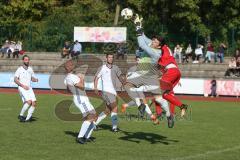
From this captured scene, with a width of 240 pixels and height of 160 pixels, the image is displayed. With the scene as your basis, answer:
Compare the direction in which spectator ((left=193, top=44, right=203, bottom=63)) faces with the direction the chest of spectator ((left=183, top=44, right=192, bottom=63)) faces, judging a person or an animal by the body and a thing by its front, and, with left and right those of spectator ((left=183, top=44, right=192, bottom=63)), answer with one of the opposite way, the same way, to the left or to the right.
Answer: the same way

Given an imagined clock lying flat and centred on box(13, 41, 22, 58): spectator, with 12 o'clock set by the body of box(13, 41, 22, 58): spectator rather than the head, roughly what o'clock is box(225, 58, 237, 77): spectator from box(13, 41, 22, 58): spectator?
box(225, 58, 237, 77): spectator is roughly at 10 o'clock from box(13, 41, 22, 58): spectator.

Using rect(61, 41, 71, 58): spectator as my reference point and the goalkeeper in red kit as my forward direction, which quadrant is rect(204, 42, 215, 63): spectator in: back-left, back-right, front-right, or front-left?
front-left

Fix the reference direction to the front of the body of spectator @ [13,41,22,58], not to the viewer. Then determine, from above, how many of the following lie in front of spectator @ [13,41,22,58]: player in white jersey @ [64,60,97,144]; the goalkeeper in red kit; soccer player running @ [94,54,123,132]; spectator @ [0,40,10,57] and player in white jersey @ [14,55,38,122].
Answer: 4

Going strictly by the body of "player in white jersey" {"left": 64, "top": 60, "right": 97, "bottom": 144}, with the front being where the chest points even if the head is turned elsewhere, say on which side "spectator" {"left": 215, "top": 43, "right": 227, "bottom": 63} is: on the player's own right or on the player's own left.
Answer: on the player's own left

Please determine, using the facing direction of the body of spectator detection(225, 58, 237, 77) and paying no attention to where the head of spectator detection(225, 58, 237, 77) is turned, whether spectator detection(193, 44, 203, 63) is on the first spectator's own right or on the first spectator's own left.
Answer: on the first spectator's own right

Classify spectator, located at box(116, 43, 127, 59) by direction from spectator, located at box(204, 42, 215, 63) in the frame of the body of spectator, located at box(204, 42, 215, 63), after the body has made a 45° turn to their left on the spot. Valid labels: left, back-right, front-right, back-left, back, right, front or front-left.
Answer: right

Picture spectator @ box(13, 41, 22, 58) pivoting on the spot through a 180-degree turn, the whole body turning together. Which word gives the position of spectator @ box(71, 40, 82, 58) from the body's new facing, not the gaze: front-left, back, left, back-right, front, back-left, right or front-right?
back-right

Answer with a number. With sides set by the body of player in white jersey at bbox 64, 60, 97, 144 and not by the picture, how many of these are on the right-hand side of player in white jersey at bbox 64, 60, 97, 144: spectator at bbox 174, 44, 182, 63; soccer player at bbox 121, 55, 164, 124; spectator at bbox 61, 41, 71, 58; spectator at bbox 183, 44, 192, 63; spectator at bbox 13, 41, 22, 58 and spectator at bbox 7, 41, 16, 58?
0

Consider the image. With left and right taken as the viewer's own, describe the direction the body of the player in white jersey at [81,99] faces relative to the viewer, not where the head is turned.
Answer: facing to the right of the viewer

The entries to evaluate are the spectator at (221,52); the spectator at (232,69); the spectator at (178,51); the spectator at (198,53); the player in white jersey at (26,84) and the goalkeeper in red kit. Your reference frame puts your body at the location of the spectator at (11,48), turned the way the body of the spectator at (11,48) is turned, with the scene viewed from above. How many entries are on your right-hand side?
0

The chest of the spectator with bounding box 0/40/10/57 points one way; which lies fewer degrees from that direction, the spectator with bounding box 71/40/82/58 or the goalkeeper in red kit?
the goalkeeper in red kit

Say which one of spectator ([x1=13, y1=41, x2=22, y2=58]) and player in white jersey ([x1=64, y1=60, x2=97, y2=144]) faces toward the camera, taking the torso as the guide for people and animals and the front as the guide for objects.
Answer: the spectator

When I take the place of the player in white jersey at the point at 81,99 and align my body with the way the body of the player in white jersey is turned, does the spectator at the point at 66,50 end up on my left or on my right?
on my left

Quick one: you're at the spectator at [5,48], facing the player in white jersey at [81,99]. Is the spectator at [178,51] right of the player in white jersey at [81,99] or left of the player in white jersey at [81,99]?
left

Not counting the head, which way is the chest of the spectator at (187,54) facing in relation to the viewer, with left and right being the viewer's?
facing the viewer and to the left of the viewer

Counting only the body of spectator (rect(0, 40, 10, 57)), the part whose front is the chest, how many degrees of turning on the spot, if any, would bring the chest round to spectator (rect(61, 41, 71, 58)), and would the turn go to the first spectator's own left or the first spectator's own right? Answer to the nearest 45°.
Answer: approximately 90° to the first spectator's own left

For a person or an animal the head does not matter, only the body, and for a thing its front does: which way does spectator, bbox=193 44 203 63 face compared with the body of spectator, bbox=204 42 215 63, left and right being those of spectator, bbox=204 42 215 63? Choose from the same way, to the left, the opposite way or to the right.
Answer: the same way

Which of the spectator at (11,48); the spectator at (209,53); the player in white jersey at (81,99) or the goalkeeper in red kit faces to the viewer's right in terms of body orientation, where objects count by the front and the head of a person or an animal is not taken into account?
the player in white jersey
